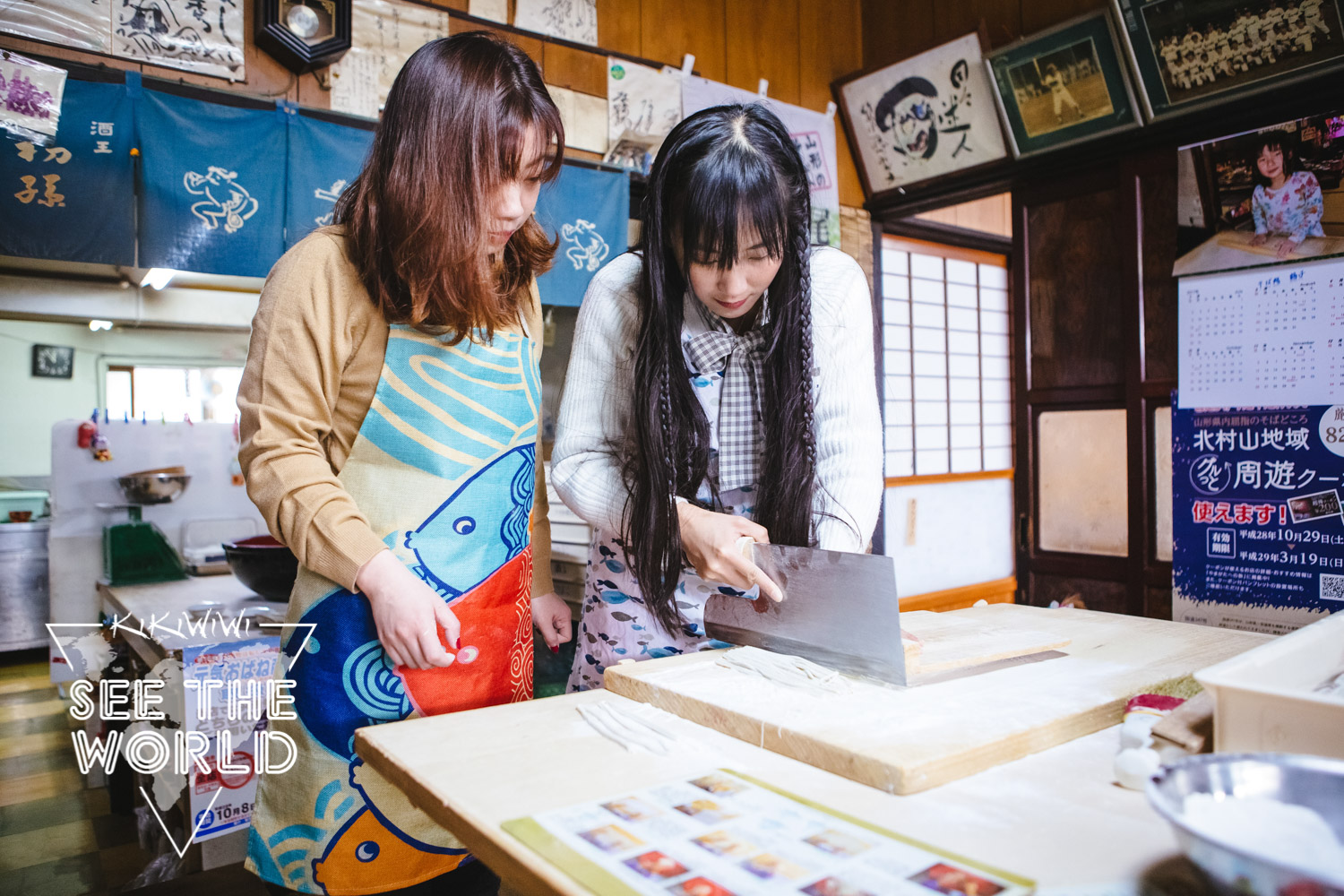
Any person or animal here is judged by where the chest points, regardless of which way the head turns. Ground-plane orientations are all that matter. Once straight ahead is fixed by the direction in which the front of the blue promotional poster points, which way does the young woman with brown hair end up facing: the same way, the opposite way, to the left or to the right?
to the left

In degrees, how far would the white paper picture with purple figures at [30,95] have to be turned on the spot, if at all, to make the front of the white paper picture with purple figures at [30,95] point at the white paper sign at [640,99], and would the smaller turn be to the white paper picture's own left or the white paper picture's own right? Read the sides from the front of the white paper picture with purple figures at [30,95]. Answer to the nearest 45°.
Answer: approximately 90° to the white paper picture's own left

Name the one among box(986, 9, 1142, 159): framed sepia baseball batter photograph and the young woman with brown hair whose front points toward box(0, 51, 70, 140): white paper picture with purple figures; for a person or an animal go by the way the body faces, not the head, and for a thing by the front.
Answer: the framed sepia baseball batter photograph

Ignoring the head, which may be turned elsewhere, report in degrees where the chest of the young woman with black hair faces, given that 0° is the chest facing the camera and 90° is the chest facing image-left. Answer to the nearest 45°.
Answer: approximately 0°

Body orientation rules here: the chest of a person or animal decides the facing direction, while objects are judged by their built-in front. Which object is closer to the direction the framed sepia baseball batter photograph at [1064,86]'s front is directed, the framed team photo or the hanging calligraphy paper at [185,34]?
the hanging calligraphy paper

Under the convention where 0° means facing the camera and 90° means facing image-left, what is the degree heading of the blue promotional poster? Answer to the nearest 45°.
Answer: approximately 0°

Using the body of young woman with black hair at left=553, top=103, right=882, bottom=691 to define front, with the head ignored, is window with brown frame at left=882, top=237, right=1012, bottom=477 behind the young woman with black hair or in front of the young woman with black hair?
behind

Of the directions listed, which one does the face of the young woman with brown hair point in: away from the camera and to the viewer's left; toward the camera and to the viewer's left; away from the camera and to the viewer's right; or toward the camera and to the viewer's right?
toward the camera and to the viewer's right

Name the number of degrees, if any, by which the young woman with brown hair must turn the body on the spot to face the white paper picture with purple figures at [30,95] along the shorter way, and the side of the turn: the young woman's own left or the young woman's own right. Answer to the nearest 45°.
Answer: approximately 180°

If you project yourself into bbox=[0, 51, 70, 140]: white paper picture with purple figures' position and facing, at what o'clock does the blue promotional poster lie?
The blue promotional poster is roughly at 10 o'clock from the white paper picture with purple figures.

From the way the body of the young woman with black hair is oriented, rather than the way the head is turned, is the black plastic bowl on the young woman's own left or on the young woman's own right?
on the young woman's own right

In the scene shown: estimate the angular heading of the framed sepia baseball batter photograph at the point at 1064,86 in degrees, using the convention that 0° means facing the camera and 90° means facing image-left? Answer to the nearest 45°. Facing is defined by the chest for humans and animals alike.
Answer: approximately 45°
